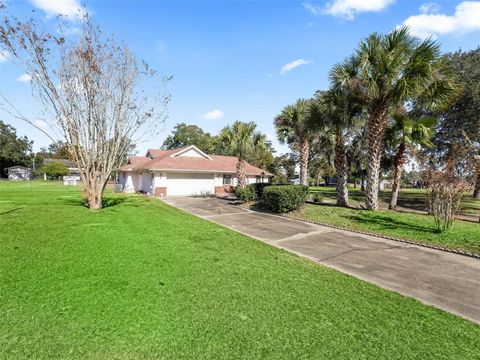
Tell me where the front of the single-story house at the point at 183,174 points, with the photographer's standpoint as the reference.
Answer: facing the viewer

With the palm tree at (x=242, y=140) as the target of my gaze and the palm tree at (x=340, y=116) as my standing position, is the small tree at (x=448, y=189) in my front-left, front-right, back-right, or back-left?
back-left

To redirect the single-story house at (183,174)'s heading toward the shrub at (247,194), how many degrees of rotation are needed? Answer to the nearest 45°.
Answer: approximately 45° to its left

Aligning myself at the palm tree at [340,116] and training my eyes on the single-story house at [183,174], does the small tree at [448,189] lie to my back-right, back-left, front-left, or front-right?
back-left

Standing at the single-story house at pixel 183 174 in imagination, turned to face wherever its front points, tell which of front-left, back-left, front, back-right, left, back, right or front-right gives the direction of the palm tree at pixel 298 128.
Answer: front-left

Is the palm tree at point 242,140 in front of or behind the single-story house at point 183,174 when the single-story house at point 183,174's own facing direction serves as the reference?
in front

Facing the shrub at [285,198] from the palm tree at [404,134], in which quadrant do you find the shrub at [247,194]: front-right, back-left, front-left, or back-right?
front-right

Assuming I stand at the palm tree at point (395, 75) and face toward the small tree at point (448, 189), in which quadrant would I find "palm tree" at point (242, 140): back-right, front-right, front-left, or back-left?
back-right

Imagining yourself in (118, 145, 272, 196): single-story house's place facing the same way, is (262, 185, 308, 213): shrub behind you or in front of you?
in front

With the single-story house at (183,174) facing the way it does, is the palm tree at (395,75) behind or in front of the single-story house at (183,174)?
in front

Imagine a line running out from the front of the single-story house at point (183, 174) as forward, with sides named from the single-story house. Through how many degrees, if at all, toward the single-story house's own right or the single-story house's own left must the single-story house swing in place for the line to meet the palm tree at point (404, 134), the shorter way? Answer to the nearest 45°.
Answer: approximately 45° to the single-story house's own left

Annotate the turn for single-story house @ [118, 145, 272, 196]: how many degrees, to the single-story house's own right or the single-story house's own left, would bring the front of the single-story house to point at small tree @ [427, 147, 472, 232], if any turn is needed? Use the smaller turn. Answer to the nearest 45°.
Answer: approximately 45° to the single-story house's own left

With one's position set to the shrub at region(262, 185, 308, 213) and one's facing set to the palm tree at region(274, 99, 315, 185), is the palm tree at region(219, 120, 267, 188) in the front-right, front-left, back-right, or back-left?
front-left
